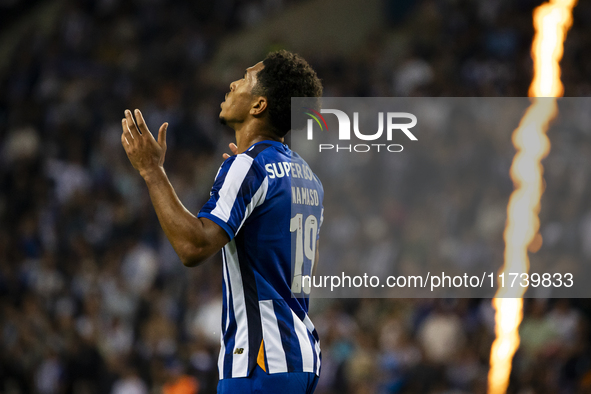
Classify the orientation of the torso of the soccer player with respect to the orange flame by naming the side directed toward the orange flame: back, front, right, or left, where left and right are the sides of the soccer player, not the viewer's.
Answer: right

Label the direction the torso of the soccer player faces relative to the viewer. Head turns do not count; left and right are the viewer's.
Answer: facing away from the viewer and to the left of the viewer

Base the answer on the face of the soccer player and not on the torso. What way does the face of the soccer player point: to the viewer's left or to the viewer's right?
to the viewer's left
